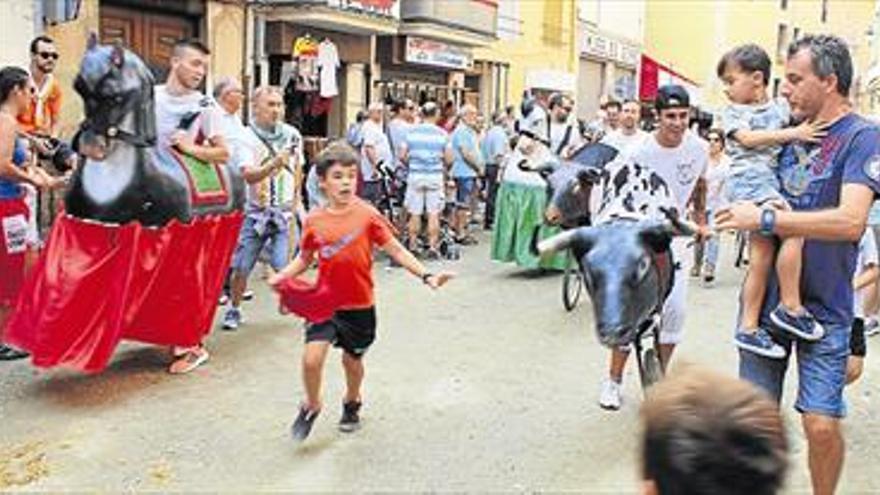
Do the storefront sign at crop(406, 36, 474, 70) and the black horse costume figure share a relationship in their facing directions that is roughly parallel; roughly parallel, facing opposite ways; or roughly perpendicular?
roughly perpendicular

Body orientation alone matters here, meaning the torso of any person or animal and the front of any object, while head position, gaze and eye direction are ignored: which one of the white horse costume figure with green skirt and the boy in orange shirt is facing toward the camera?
the boy in orange shirt

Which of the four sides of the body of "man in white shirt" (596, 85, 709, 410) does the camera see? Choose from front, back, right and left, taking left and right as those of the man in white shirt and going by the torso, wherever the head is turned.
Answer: front

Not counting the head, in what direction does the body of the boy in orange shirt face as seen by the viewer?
toward the camera

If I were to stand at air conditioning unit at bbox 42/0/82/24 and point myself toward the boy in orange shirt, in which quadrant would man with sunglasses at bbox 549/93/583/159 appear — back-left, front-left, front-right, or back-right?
front-left

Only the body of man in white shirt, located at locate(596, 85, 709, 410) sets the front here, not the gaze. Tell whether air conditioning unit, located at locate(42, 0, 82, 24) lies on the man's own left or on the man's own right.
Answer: on the man's own right

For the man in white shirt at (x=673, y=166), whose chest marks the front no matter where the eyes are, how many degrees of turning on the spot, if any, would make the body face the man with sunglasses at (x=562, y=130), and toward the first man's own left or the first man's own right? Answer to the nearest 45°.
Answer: approximately 180°

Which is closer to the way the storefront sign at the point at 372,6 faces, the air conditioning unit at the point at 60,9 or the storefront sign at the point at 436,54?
the air conditioning unit

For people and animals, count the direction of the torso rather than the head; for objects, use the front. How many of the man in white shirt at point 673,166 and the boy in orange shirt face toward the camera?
2

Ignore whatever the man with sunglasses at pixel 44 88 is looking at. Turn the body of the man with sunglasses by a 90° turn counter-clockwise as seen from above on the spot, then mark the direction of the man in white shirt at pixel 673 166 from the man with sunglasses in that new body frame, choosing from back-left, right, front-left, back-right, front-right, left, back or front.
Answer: right

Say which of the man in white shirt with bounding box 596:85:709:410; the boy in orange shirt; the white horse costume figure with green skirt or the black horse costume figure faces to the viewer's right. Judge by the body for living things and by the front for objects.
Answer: the white horse costume figure with green skirt

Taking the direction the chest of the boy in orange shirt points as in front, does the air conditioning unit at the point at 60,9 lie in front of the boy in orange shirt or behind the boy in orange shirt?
behind

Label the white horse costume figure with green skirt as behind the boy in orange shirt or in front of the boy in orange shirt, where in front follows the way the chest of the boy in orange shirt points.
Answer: behind

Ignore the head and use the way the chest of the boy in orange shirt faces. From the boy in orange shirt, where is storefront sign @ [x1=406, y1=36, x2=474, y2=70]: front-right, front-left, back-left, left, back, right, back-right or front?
back

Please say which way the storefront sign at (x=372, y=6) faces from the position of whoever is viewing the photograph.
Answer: facing the viewer and to the right of the viewer

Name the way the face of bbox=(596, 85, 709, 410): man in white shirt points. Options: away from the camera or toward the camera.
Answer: toward the camera
